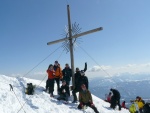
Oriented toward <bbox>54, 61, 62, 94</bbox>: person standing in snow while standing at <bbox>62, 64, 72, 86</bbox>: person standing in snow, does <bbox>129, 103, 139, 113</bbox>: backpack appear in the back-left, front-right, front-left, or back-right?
back-left

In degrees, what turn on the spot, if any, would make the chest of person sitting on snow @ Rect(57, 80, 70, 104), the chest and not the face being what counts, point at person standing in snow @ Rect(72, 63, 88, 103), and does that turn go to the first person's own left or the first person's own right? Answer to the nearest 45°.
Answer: approximately 90° to the first person's own left

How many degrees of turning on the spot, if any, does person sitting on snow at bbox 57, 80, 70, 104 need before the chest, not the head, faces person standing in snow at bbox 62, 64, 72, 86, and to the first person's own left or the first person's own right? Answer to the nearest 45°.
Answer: approximately 180°

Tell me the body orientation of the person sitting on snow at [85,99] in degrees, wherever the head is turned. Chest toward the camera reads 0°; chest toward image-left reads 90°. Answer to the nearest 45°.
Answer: approximately 0°

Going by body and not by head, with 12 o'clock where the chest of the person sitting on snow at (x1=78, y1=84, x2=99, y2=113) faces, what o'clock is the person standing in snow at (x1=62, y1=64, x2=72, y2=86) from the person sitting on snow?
The person standing in snow is roughly at 5 o'clock from the person sitting on snow.

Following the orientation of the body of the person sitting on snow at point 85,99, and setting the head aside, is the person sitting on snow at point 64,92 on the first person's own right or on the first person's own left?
on the first person's own right

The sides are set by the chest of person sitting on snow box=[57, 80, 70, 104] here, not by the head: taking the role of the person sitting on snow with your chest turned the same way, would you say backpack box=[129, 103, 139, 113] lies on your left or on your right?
on your left

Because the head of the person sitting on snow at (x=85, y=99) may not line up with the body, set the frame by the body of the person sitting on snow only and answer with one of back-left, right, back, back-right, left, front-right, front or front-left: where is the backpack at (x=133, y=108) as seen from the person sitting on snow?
back-left

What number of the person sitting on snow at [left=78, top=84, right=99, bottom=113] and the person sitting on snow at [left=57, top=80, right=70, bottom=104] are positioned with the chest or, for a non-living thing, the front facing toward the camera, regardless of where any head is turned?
2

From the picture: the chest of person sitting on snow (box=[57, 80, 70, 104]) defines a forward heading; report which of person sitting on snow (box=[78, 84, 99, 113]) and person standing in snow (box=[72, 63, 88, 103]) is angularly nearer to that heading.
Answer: the person sitting on snow
